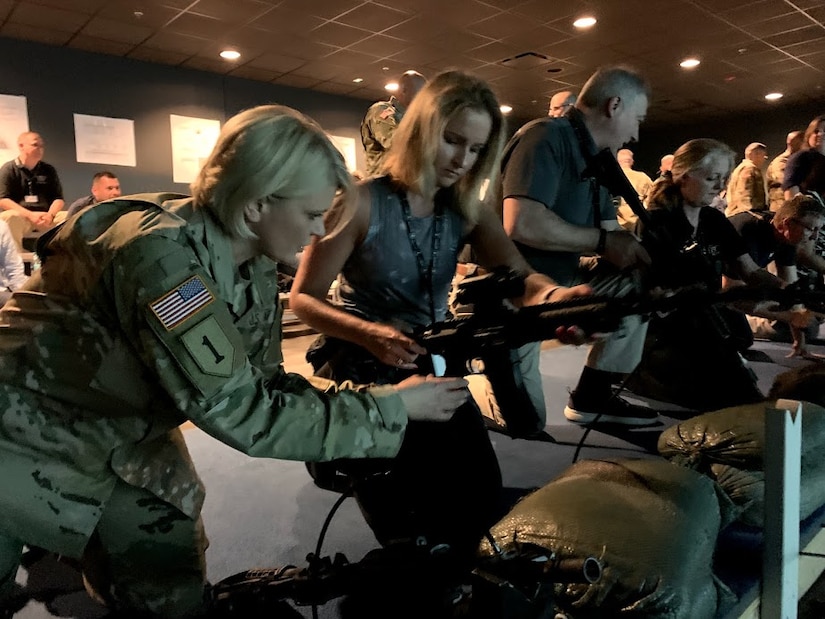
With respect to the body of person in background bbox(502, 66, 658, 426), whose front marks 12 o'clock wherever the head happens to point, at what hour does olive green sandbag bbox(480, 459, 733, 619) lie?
The olive green sandbag is roughly at 3 o'clock from the person in background.

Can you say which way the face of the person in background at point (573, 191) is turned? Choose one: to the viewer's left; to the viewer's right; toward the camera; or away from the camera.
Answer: to the viewer's right

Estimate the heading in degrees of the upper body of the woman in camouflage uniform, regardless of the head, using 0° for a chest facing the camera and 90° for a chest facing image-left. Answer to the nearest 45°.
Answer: approximately 270°

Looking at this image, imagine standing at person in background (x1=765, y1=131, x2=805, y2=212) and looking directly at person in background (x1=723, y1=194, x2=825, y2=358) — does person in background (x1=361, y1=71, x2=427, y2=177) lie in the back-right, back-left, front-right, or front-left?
front-right

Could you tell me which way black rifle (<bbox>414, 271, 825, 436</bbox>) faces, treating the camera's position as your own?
facing to the right of the viewer

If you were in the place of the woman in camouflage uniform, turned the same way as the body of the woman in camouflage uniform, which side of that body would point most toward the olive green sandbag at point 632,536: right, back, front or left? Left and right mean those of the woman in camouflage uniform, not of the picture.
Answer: front

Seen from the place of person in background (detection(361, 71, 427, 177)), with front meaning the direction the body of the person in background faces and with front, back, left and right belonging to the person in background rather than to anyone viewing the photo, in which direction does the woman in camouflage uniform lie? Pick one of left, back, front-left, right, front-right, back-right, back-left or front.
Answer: right
